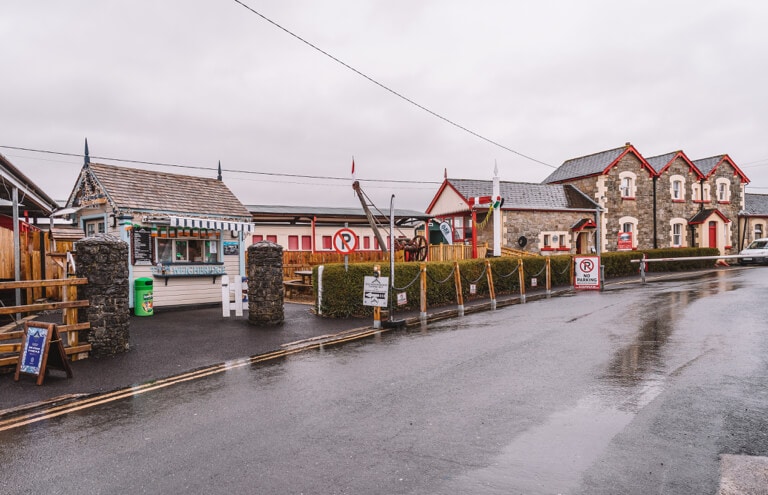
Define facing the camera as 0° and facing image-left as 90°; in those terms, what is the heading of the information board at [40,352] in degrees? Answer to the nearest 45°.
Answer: approximately 45°

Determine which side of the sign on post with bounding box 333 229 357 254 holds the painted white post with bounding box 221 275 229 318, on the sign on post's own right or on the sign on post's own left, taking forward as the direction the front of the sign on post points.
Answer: on the sign on post's own right

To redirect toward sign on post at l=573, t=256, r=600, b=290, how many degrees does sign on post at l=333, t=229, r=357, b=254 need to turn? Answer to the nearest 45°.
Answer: approximately 135° to its left

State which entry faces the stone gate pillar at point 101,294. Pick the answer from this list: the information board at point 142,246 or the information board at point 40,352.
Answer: the information board at point 142,246

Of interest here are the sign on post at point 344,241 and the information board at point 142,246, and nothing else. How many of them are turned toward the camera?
2

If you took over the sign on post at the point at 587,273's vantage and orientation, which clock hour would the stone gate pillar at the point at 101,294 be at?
The stone gate pillar is roughly at 1 o'clock from the sign on post.

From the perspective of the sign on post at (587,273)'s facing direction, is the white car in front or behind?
behind

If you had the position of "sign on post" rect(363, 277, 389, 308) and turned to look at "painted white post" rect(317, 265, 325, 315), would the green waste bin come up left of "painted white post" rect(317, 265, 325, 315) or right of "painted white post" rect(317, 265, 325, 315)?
left

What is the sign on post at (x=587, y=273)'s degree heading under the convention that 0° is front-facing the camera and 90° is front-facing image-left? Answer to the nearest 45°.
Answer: approximately 0°
